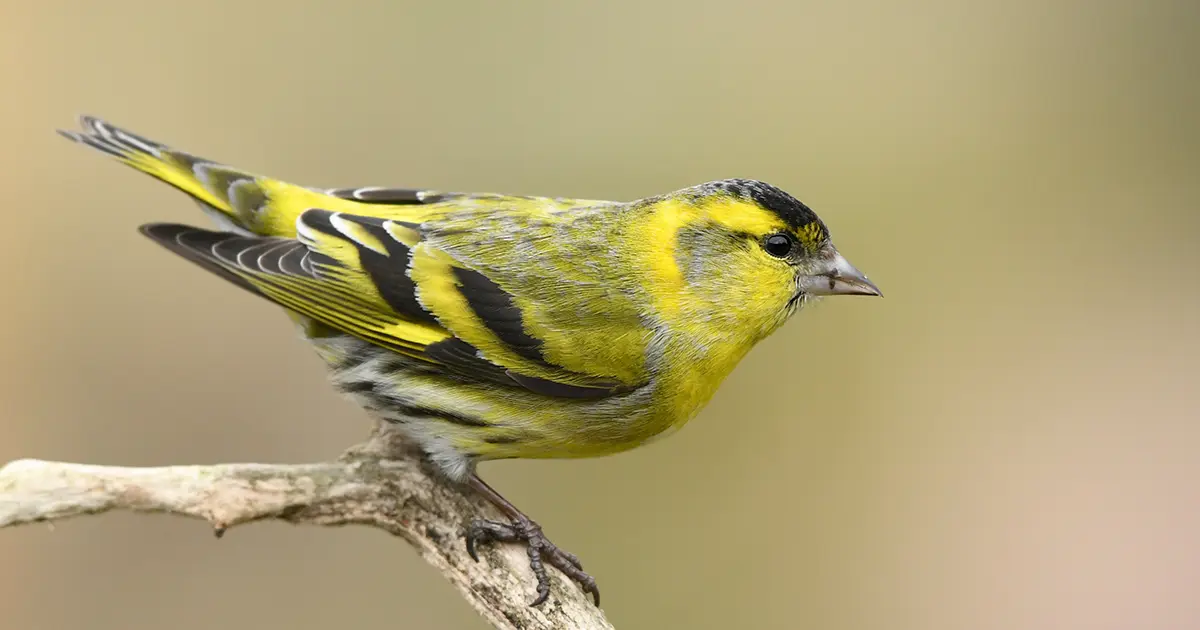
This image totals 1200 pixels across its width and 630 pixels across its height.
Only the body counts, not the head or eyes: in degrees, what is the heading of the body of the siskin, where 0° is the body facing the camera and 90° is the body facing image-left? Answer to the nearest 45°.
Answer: approximately 270°
